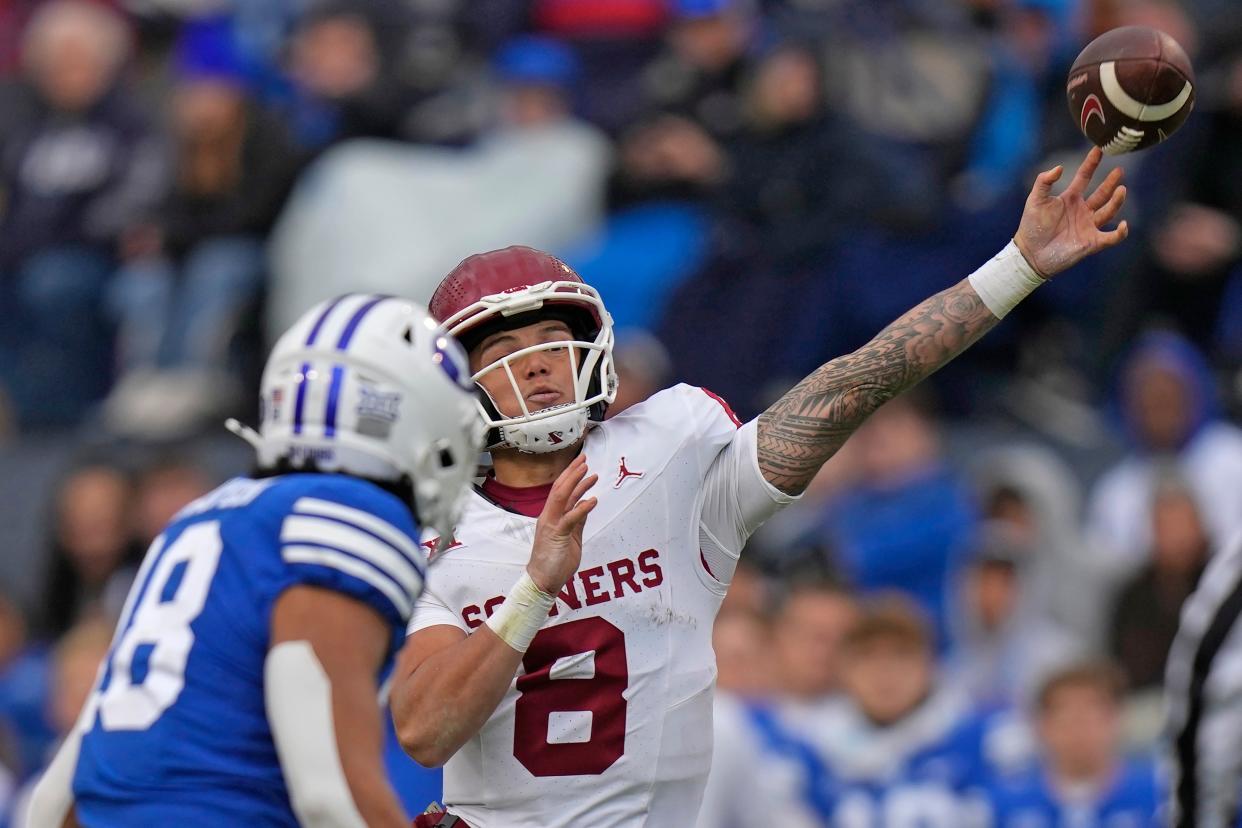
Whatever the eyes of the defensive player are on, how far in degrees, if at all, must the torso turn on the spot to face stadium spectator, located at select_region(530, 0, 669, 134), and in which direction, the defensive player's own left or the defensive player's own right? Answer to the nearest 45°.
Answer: approximately 45° to the defensive player's own left

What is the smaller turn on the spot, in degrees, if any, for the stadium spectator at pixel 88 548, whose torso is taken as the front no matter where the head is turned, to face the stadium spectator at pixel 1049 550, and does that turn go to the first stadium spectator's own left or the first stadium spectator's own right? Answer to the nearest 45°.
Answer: approximately 45° to the first stadium spectator's own left

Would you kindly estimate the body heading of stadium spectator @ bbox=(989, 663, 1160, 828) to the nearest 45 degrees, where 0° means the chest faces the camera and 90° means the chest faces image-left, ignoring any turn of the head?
approximately 0°

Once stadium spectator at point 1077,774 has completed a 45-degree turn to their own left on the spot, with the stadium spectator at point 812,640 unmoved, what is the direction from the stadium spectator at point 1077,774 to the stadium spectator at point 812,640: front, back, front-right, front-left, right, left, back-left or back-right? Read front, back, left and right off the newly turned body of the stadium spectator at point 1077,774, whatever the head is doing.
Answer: back

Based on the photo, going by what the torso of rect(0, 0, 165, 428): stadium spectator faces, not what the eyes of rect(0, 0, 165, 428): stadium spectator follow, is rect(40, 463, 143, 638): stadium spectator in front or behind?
in front

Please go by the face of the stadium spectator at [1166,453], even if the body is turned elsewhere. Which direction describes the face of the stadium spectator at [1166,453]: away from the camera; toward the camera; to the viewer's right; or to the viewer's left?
toward the camera

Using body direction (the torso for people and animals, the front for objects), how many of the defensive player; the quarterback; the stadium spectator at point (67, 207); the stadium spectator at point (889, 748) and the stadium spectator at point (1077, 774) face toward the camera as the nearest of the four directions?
4

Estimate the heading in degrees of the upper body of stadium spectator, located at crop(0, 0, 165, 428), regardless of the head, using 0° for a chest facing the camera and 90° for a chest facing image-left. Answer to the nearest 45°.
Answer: approximately 0°

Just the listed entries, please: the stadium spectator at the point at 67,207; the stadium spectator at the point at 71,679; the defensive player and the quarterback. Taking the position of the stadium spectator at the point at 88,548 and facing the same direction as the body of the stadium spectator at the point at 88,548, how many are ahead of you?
3

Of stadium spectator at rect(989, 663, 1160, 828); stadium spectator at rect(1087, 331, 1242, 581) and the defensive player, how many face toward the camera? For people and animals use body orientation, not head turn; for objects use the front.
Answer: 2

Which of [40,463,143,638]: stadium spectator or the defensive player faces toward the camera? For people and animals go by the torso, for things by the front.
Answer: the stadium spectator

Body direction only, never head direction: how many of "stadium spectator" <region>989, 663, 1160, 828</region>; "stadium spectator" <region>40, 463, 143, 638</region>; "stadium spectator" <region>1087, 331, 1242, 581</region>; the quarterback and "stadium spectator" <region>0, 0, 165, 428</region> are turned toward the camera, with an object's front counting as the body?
5

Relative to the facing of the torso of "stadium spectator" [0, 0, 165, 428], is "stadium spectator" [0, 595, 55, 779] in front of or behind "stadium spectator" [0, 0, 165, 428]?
in front

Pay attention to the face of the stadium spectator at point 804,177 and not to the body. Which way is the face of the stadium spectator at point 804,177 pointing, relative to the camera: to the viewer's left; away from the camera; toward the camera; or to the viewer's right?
toward the camera

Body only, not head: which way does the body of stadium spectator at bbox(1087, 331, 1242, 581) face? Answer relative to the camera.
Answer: toward the camera

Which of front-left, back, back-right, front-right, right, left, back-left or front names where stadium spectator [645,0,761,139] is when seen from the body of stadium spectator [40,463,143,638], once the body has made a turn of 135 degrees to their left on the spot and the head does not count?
front-right

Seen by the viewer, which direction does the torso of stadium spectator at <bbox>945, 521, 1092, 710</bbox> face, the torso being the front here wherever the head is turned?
toward the camera
